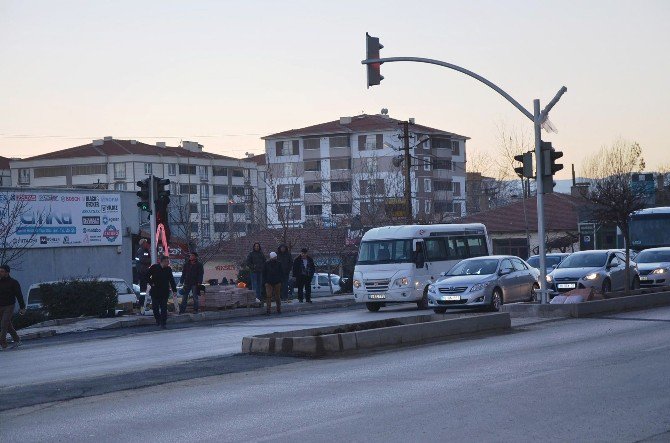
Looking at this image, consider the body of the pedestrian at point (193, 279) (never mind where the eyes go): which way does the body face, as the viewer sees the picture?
toward the camera

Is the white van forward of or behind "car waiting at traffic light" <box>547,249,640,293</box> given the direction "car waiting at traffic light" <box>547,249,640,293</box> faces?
forward

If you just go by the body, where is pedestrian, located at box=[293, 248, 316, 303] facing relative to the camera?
toward the camera

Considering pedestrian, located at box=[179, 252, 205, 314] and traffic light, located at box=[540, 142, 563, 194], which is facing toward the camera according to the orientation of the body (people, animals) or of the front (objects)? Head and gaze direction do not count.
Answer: the pedestrian

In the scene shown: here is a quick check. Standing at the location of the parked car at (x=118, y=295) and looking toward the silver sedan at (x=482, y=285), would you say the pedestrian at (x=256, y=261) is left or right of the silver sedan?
left

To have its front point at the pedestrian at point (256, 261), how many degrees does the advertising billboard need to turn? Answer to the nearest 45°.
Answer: approximately 45° to its left

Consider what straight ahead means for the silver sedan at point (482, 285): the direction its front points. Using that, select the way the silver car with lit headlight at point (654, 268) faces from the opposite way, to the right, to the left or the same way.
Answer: the same way

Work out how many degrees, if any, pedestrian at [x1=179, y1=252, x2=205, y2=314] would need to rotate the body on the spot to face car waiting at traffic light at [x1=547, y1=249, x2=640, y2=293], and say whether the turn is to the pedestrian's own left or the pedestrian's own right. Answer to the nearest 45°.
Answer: approximately 90° to the pedestrian's own left

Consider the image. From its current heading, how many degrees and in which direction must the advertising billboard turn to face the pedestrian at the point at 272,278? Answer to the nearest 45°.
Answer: approximately 45° to its left

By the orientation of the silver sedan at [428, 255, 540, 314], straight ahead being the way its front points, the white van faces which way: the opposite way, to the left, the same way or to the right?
the same way

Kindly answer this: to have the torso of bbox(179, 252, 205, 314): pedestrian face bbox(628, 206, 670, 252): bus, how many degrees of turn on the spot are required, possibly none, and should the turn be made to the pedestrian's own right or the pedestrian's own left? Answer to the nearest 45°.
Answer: approximately 135° to the pedestrian's own left

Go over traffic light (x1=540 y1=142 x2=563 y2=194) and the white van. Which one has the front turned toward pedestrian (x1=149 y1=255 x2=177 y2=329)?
the white van

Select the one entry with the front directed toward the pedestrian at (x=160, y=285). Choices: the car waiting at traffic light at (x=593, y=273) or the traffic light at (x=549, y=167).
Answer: the car waiting at traffic light

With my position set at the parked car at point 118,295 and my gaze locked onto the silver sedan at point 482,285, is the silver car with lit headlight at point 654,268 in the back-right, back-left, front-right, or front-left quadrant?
front-left

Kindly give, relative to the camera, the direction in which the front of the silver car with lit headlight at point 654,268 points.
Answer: facing the viewer and to the left of the viewer

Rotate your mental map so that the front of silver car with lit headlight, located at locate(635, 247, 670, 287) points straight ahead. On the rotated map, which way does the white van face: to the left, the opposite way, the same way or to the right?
the same way
